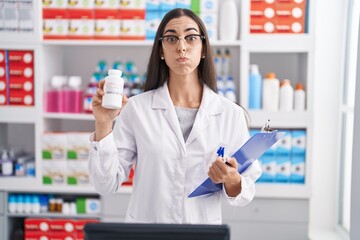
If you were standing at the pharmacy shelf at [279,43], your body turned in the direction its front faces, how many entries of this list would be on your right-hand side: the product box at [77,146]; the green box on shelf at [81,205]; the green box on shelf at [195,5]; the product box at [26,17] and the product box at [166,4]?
5

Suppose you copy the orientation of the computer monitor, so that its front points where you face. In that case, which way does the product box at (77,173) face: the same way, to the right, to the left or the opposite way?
the opposite way

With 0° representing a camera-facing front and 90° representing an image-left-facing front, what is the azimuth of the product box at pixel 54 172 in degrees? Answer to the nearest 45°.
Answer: approximately 0°

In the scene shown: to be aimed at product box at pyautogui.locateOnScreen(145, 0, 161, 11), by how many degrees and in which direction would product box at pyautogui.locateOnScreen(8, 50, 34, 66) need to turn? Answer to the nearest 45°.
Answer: approximately 45° to its left
